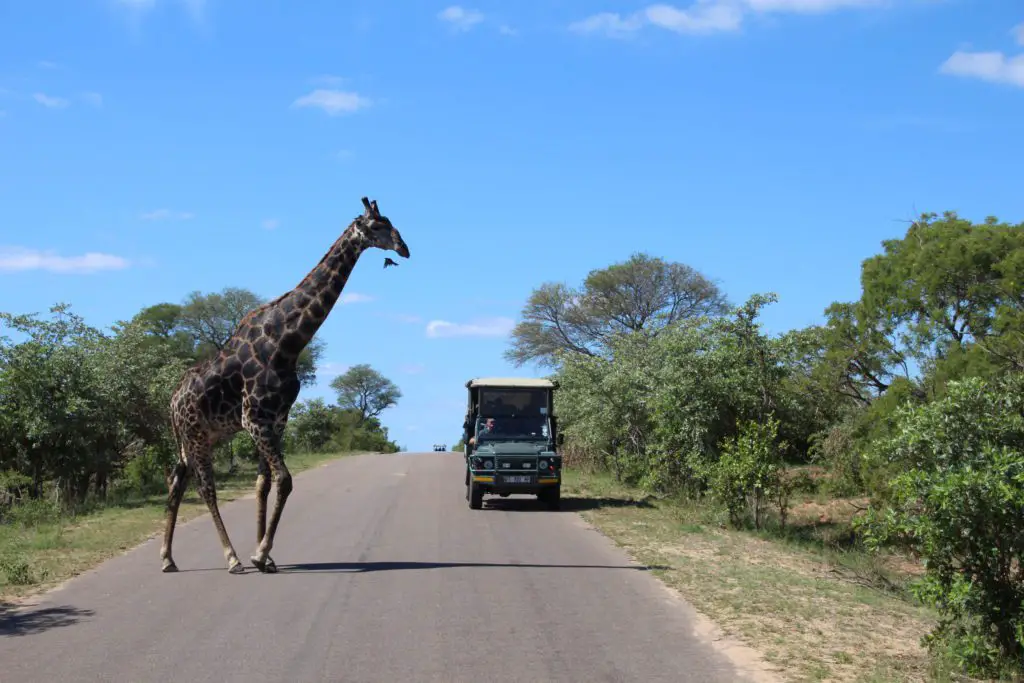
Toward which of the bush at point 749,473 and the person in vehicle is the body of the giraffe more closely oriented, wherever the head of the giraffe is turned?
the bush

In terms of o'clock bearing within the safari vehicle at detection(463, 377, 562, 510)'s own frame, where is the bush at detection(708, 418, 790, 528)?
The bush is roughly at 10 o'clock from the safari vehicle.

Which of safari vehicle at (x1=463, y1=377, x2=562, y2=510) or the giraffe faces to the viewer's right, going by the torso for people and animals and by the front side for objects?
the giraffe

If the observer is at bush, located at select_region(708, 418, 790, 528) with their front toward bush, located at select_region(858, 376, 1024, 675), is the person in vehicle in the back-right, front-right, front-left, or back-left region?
back-right

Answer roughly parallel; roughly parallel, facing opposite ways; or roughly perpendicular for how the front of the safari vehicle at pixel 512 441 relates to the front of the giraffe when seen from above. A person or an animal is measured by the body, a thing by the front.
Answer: roughly perpendicular

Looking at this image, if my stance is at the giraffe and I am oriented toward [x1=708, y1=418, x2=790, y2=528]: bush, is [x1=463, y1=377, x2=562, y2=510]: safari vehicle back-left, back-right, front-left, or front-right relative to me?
front-left

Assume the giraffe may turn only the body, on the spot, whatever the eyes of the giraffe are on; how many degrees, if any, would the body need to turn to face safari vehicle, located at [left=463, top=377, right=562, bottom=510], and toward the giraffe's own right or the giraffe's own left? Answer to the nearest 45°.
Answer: approximately 45° to the giraffe's own left

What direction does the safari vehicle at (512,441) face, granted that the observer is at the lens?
facing the viewer

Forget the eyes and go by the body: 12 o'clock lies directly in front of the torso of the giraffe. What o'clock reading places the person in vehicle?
The person in vehicle is roughly at 10 o'clock from the giraffe.

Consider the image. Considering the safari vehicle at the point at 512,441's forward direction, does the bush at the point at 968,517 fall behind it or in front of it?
in front

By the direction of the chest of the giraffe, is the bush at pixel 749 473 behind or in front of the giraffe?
in front

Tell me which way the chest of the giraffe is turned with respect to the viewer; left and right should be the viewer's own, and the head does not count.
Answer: facing to the right of the viewer

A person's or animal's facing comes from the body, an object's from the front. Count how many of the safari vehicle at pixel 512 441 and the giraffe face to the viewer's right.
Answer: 1
